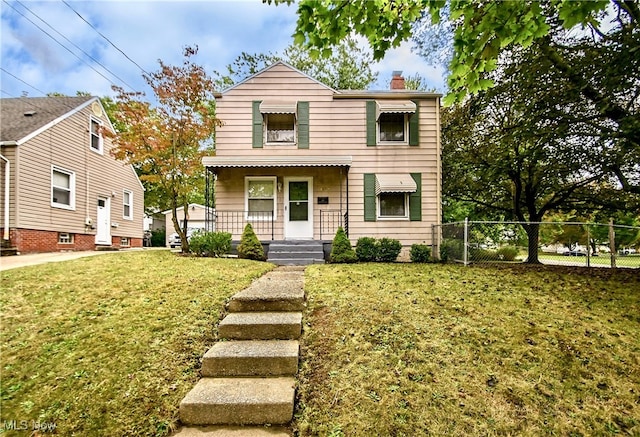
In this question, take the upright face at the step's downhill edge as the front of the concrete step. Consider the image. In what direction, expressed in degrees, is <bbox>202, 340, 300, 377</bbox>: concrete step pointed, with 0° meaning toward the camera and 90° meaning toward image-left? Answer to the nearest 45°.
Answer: approximately 0°

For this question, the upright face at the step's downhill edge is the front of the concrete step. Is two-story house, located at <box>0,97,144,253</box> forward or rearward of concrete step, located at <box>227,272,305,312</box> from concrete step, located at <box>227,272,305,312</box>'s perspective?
rearward

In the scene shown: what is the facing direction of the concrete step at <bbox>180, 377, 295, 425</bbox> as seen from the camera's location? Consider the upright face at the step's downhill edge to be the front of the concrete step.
facing the viewer

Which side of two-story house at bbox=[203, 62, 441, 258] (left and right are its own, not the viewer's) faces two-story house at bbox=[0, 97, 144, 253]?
right

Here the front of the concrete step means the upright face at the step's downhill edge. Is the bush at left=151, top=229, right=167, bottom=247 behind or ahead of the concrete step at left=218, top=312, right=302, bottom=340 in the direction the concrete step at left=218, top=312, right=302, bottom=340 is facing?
behind

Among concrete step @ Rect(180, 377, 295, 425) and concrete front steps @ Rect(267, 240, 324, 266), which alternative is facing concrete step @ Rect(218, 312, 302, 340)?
the concrete front steps

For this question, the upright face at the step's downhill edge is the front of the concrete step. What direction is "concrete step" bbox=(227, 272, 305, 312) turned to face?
toward the camera

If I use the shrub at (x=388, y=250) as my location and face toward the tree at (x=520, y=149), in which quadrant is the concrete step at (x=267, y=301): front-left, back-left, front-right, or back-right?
back-right

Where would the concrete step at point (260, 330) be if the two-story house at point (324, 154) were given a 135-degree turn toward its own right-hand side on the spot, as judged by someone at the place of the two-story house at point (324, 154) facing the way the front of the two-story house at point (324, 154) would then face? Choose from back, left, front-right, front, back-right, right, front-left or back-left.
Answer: back-left

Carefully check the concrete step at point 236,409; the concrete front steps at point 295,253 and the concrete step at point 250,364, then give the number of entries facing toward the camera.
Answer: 3

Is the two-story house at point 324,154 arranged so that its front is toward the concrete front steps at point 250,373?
yes

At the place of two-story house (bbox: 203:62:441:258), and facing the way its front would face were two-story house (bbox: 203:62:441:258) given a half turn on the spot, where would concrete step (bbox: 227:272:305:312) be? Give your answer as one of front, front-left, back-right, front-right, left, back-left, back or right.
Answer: back
